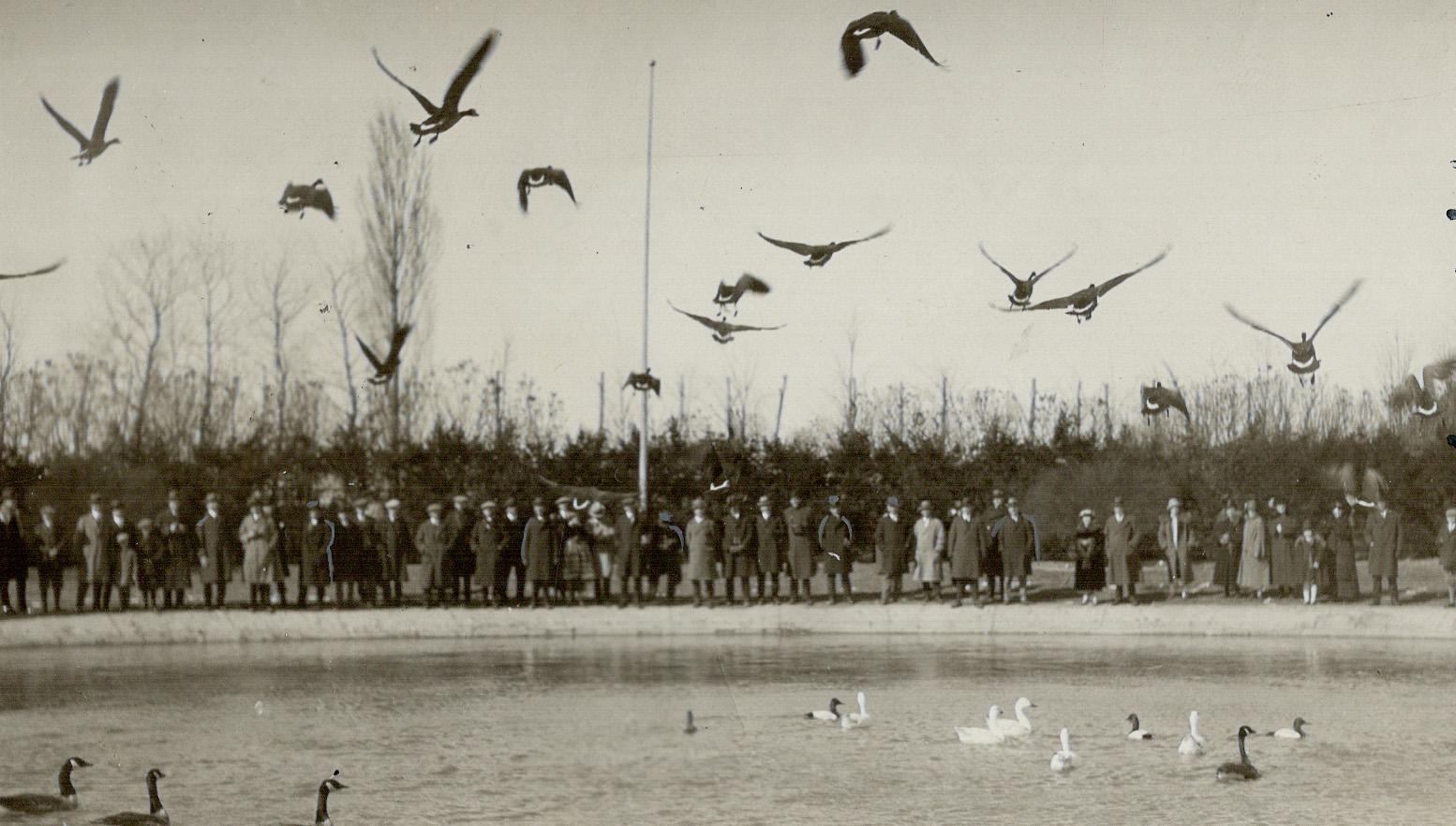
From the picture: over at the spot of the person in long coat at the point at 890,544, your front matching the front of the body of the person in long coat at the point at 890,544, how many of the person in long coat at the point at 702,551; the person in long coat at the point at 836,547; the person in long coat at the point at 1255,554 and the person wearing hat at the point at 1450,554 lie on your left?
2

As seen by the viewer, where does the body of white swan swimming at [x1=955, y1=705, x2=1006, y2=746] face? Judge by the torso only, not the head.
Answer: to the viewer's right

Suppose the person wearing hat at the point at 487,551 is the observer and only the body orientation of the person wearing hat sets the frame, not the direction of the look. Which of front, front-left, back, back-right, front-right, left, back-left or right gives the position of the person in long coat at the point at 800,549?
left

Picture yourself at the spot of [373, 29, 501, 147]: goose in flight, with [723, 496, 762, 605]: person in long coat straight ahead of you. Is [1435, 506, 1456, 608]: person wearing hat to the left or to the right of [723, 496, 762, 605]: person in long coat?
right

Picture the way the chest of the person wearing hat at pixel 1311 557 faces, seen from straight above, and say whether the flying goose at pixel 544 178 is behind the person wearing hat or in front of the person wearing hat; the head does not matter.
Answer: in front

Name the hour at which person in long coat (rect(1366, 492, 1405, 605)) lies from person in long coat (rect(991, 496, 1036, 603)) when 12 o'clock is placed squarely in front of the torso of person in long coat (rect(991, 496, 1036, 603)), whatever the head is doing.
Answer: person in long coat (rect(1366, 492, 1405, 605)) is roughly at 9 o'clock from person in long coat (rect(991, 496, 1036, 603)).

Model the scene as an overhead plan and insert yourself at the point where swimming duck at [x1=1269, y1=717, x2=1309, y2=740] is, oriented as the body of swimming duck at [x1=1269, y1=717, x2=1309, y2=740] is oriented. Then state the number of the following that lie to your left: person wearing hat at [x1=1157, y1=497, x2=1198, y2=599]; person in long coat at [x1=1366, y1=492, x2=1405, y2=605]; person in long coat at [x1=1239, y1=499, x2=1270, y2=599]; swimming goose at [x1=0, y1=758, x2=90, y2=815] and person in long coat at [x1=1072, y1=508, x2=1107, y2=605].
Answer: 4

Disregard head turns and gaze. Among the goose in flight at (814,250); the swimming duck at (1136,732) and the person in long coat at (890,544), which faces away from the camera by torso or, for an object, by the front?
the goose in flight

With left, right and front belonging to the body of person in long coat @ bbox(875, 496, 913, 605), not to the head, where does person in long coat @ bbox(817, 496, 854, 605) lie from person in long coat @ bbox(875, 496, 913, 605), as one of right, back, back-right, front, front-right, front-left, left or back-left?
right

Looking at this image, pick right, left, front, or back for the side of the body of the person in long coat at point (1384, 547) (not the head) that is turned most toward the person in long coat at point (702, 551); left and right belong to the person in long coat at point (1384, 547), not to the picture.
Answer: right

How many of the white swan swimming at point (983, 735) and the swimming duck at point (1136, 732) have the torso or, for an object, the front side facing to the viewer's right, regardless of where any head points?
1

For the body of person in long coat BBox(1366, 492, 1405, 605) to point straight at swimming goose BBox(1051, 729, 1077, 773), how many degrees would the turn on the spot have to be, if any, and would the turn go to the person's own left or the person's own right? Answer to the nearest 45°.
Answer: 0° — they already face it
